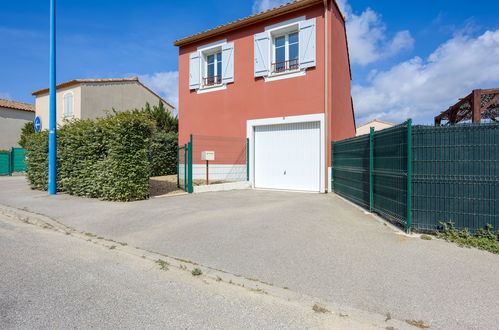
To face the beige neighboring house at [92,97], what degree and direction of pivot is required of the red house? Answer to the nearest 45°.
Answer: approximately 90° to its right

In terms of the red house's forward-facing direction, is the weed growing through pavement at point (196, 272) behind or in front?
in front

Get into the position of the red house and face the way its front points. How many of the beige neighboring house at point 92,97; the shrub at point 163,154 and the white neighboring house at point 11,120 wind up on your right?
3

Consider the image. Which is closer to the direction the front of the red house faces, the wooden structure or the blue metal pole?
the blue metal pole

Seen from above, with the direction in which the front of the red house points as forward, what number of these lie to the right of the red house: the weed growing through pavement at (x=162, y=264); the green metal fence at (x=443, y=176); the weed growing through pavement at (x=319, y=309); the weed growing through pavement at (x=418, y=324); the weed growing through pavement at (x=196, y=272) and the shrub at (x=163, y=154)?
1

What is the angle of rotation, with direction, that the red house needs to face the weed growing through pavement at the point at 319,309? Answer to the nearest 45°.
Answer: approximately 45° to its left

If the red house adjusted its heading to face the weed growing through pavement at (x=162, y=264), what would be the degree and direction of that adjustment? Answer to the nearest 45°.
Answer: approximately 45° to its left

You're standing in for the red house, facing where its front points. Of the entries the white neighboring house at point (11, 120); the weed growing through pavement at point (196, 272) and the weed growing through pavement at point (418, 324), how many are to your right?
1

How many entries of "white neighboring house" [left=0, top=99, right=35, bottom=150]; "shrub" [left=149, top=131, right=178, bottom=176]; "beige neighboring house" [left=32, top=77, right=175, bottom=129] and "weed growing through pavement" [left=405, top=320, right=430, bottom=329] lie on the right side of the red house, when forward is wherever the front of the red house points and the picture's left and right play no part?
3

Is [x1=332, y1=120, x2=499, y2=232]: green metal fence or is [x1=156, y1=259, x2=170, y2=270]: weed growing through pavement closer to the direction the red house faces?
the weed growing through pavement

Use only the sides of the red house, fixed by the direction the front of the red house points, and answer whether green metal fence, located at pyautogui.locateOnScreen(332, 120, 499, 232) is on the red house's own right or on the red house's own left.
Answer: on the red house's own left

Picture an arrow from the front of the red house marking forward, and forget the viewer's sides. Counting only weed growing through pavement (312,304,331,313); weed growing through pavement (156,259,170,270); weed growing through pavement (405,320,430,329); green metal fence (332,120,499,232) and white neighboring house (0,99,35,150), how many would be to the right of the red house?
1

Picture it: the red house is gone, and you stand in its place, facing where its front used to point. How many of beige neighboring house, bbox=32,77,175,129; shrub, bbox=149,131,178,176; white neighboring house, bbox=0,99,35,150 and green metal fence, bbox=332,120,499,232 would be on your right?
3

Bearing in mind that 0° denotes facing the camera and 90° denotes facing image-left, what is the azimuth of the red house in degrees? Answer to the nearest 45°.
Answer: approximately 45°

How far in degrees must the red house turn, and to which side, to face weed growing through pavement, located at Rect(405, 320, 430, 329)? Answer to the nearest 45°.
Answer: approximately 45° to its left

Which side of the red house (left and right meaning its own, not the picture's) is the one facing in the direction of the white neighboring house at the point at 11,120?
right

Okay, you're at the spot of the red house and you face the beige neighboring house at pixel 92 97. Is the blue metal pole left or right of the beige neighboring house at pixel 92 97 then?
left
